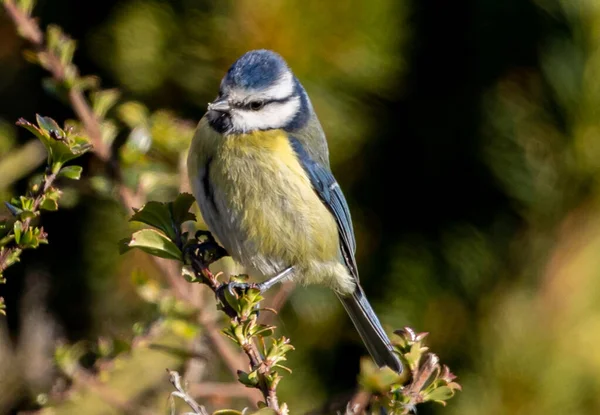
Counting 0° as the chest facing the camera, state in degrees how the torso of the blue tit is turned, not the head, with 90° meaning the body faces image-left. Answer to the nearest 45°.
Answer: approximately 45°
